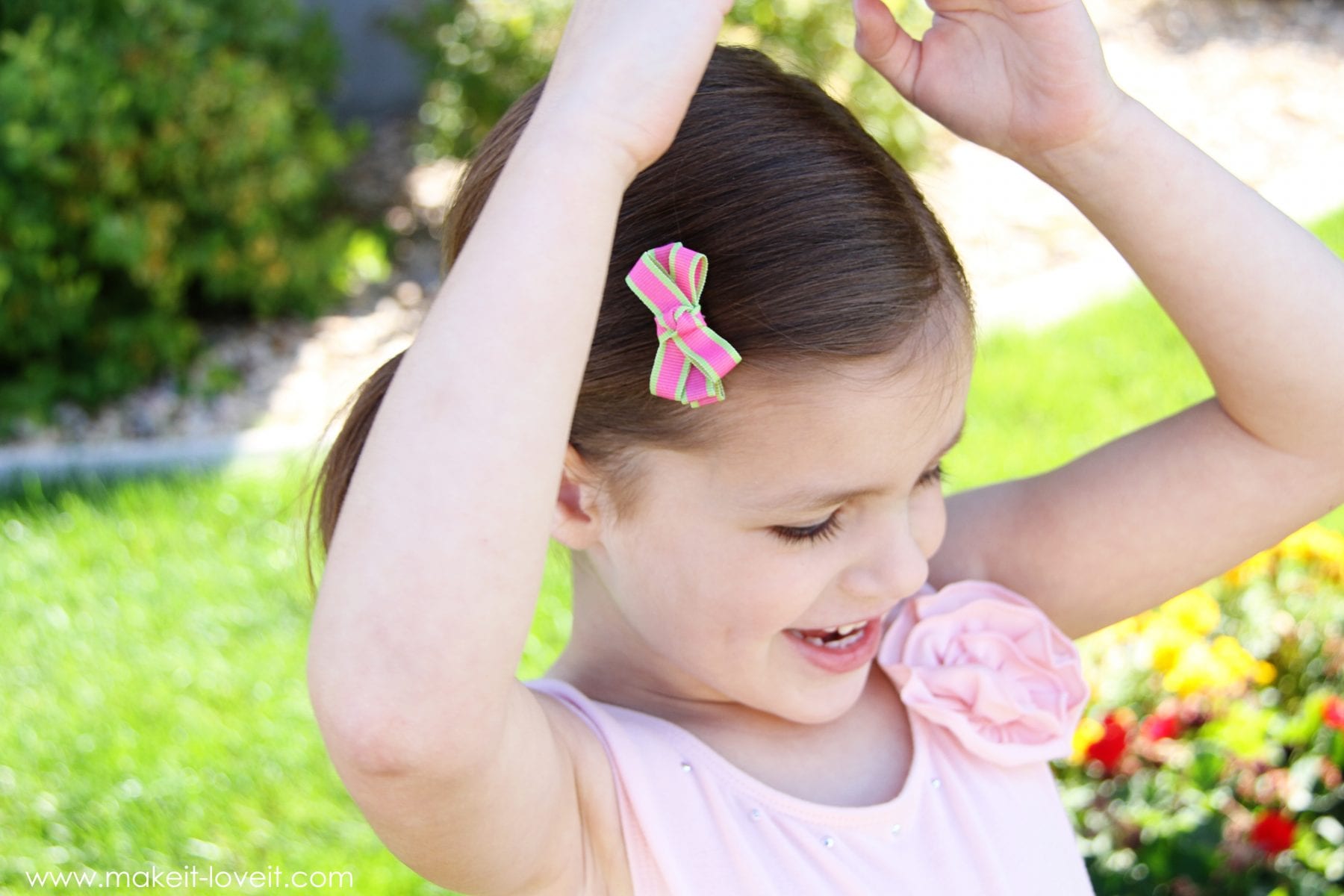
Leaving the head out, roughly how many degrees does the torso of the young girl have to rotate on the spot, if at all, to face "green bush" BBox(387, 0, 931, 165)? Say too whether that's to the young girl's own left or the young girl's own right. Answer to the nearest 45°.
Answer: approximately 135° to the young girl's own left

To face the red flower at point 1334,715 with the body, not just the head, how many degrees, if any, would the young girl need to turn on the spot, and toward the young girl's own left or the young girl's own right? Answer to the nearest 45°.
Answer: approximately 90° to the young girl's own left

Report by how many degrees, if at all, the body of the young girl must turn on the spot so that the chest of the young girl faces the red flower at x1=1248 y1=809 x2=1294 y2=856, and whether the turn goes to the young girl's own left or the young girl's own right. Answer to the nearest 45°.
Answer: approximately 90° to the young girl's own left

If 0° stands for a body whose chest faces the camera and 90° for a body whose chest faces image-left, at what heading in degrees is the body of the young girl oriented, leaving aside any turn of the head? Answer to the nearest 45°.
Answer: approximately 315°

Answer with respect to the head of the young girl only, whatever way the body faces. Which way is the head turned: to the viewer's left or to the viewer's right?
to the viewer's right

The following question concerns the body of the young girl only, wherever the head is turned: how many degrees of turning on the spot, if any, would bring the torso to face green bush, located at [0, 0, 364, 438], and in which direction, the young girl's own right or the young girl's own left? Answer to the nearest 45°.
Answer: approximately 180°

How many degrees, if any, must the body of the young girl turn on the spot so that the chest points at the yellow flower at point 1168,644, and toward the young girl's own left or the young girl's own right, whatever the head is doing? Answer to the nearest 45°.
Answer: approximately 90° to the young girl's own left

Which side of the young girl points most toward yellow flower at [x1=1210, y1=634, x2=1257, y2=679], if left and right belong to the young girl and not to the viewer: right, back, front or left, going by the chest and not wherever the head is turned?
left

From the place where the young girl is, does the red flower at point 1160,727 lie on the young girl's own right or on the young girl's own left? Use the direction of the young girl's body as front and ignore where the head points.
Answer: on the young girl's own left

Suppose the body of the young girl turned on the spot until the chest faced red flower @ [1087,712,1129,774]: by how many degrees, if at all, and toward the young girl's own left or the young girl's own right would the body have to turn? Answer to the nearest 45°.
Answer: approximately 90° to the young girl's own left
